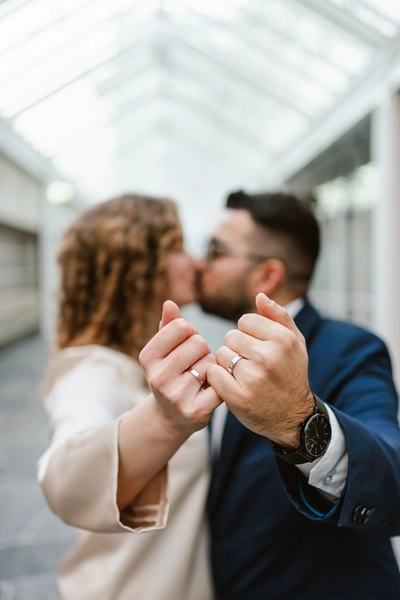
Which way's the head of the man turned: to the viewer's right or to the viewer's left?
to the viewer's left

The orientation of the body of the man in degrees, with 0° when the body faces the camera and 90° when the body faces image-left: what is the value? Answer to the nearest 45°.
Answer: approximately 45°

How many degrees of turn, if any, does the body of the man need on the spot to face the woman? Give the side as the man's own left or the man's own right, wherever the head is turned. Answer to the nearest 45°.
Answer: approximately 45° to the man's own right

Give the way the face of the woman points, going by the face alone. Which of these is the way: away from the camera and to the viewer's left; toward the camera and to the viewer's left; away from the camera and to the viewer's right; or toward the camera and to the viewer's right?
away from the camera and to the viewer's right

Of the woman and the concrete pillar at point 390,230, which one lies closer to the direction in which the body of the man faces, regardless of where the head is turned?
the woman

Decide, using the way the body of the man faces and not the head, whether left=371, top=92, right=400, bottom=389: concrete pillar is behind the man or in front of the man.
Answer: behind
